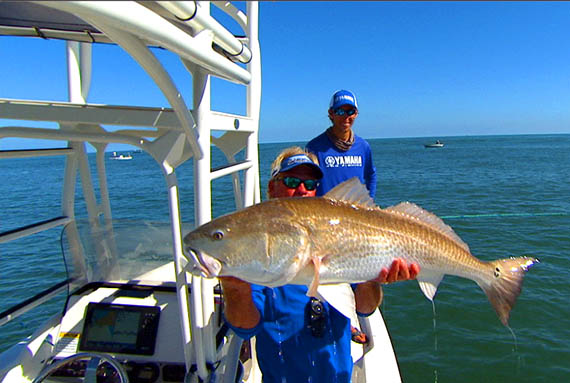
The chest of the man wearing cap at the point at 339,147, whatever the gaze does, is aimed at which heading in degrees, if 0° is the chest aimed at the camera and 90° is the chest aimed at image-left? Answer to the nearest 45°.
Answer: approximately 0°

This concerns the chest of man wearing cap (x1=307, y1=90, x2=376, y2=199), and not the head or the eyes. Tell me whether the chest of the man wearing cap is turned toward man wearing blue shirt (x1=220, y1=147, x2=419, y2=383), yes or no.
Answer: yes

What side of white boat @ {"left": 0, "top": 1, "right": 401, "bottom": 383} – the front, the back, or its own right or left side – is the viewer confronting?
back
